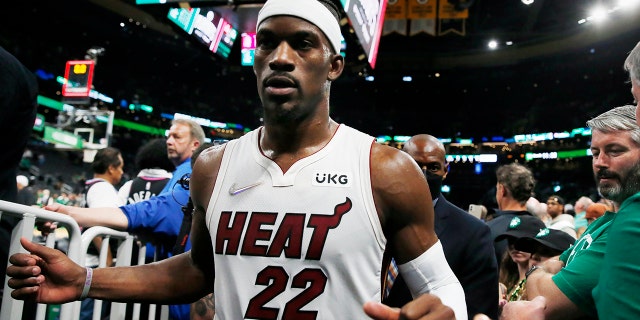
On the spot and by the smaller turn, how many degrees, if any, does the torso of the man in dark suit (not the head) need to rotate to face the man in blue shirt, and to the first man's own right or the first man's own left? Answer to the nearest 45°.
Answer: approximately 90° to the first man's own right

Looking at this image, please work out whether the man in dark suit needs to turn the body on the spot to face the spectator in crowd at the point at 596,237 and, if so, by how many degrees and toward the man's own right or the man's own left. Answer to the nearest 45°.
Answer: approximately 45° to the man's own left

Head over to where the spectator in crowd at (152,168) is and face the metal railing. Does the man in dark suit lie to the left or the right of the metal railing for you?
left

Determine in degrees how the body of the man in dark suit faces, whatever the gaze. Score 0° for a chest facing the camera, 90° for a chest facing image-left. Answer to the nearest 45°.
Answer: approximately 0°

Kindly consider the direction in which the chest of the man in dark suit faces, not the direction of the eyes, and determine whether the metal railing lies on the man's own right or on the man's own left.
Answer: on the man's own right

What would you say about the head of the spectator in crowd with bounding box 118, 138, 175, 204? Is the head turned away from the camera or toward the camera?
away from the camera

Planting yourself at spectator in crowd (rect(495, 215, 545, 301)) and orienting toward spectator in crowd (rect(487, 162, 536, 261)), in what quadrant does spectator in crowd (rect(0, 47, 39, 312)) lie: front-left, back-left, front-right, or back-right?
back-left

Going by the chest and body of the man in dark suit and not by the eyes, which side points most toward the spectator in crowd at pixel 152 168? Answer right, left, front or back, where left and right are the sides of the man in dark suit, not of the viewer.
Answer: right

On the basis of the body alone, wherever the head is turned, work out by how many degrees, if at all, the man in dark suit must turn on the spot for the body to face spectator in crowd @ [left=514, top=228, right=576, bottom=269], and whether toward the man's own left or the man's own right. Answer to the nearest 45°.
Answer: approximately 135° to the man's own left
